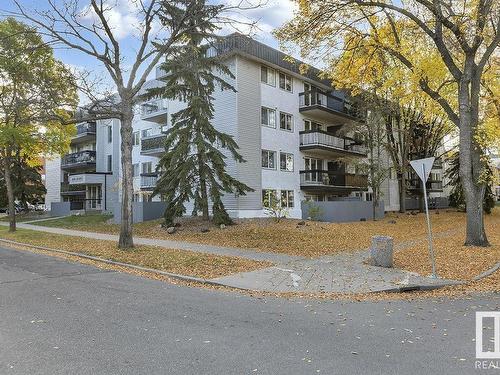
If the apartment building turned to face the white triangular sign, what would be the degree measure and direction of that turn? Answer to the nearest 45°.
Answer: approximately 45° to its left

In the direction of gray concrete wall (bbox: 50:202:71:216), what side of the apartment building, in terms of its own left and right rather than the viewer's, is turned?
right

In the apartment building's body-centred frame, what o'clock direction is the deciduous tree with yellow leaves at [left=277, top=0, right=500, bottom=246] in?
The deciduous tree with yellow leaves is roughly at 10 o'clock from the apartment building.

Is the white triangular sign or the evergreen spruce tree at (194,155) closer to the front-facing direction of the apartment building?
the evergreen spruce tree

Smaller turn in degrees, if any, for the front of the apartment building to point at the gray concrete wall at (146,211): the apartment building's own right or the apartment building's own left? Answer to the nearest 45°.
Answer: approximately 45° to the apartment building's own right

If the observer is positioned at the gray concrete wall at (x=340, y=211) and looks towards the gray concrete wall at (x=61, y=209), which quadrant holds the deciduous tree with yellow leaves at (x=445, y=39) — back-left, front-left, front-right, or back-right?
back-left

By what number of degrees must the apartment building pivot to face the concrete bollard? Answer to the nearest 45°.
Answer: approximately 45° to its left

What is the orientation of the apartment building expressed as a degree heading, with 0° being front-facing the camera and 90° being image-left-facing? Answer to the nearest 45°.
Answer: approximately 45°

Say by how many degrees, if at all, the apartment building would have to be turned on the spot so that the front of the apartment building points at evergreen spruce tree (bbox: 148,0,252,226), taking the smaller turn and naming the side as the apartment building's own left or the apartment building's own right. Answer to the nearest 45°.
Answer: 0° — it already faces it
